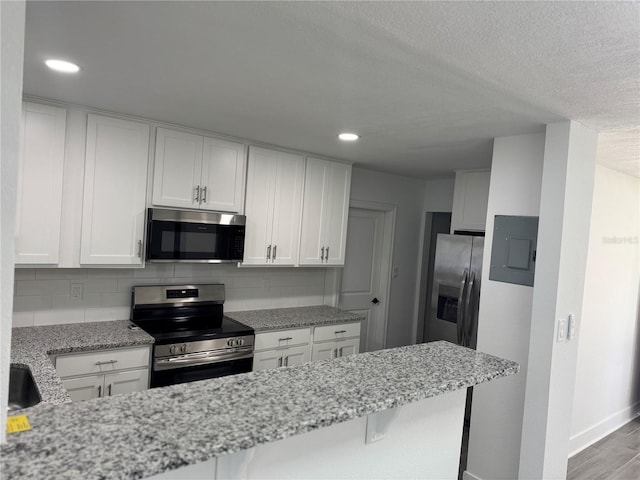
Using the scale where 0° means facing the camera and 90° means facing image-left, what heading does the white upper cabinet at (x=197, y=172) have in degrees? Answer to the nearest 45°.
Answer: approximately 315°

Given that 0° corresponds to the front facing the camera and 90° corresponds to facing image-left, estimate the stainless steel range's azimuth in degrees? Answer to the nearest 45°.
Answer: approximately 315°

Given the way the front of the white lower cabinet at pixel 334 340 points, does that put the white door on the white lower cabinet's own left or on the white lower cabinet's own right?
on the white lower cabinet's own left

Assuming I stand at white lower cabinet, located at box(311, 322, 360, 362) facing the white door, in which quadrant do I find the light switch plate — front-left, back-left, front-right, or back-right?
back-right

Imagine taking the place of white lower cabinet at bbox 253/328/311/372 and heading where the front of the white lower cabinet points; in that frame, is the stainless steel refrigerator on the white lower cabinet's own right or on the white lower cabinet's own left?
on the white lower cabinet's own left

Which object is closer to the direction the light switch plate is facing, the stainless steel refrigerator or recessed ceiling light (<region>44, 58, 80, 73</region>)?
the recessed ceiling light

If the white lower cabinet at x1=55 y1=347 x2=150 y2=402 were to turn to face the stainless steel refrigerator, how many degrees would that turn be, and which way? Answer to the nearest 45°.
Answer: approximately 90° to its left

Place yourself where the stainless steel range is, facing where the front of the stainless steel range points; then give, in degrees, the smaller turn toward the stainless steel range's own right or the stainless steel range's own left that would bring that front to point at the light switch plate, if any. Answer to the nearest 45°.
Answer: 0° — it already faces it

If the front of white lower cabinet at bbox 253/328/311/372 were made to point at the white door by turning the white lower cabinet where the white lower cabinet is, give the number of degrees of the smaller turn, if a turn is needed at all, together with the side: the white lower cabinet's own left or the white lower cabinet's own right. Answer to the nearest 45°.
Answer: approximately 90° to the white lower cabinet's own left

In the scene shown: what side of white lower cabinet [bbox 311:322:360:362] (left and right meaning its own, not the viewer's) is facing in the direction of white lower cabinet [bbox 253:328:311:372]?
right

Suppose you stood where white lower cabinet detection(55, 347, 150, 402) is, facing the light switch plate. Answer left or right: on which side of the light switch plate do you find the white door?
left
